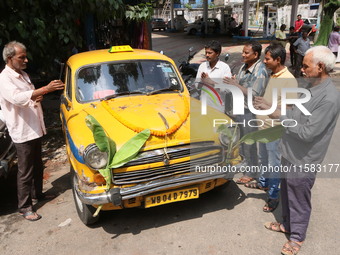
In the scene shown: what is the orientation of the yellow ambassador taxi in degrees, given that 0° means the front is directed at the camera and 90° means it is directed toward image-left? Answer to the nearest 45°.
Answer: approximately 315°

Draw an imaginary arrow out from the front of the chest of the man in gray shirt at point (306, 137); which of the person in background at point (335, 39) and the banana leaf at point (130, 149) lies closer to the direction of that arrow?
the banana leaf

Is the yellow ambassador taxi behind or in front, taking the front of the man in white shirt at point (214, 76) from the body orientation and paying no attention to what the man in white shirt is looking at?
in front

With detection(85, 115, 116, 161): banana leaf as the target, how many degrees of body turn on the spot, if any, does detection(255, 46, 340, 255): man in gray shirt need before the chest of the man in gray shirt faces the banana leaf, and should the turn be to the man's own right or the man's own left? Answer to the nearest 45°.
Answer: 0° — they already face it

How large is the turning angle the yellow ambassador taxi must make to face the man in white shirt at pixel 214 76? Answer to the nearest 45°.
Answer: approximately 90° to its left

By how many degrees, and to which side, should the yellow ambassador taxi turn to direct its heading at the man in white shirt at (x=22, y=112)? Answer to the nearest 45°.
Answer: approximately 135° to its right

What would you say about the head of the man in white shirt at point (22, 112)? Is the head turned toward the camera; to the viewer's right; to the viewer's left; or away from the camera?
to the viewer's right

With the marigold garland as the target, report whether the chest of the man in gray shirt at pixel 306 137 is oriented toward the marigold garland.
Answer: yes

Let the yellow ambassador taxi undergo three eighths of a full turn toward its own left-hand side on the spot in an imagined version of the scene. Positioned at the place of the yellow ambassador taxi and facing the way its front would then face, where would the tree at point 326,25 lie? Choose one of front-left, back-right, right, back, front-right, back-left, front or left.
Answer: front-right

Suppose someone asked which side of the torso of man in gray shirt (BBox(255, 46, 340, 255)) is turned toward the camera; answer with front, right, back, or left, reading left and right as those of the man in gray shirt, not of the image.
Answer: left

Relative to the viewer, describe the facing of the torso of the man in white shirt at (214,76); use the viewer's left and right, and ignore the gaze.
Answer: facing the viewer and to the left of the viewer

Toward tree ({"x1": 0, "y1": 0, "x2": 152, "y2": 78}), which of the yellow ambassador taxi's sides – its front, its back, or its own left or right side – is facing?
back

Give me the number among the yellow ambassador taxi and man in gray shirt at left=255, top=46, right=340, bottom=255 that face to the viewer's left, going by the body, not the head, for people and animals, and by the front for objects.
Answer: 1

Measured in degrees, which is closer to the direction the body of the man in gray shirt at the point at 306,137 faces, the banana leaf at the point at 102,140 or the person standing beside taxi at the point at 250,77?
the banana leaf
